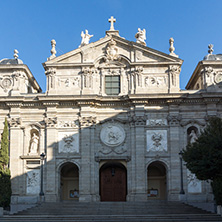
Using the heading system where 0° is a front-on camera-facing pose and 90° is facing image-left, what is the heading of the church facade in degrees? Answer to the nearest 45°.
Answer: approximately 0°

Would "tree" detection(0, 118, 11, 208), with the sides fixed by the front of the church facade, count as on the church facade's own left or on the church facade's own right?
on the church facade's own right

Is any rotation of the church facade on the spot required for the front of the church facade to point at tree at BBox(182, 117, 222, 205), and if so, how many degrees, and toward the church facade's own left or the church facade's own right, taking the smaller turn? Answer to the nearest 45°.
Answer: approximately 45° to the church facade's own left
